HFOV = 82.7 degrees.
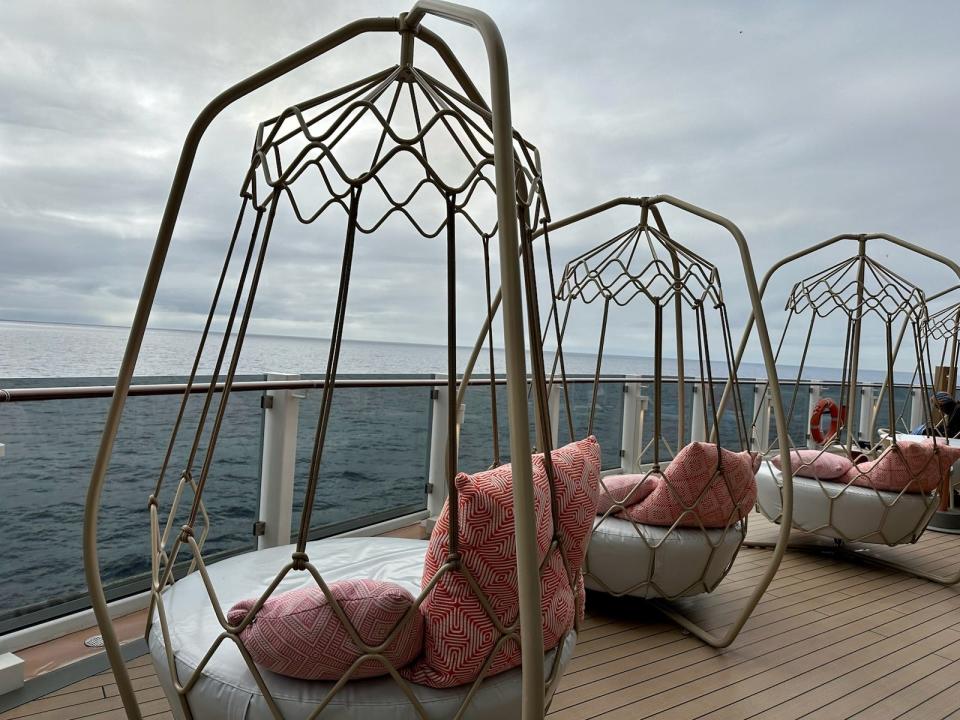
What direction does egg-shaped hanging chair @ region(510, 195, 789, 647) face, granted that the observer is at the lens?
facing away from the viewer and to the left of the viewer

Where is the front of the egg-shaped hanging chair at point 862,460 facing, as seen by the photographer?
facing away from the viewer and to the left of the viewer

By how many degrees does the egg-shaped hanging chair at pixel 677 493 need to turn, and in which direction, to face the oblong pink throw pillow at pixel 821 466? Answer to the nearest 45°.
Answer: approximately 90° to its right

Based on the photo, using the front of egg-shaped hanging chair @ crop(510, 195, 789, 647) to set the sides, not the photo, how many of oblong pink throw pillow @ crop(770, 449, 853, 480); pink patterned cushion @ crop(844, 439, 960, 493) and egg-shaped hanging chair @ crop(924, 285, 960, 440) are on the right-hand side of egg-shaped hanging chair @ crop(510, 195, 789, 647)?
3

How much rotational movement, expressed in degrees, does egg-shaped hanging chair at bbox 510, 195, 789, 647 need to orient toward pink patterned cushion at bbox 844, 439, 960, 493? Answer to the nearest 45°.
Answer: approximately 90° to its right

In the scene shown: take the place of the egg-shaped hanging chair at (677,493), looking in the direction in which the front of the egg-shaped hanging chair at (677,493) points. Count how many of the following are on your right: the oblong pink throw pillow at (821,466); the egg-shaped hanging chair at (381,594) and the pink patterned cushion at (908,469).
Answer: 2
